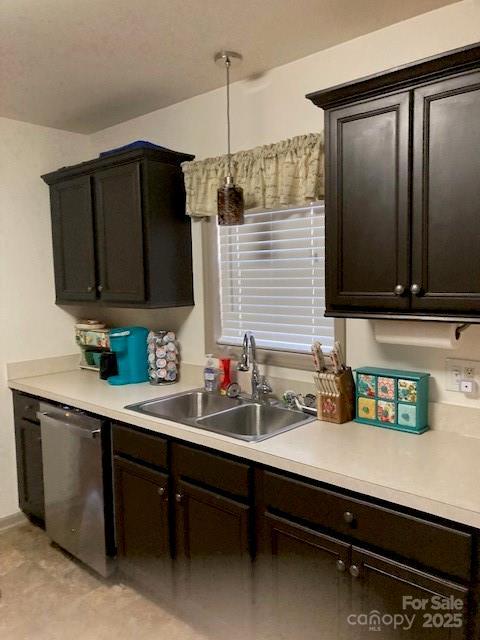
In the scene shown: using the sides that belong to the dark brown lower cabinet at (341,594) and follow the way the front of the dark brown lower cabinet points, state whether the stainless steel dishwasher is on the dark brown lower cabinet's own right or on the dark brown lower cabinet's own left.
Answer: on the dark brown lower cabinet's own right

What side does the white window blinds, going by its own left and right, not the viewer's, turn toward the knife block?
left

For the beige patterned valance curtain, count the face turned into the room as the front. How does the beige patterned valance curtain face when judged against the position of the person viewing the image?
facing the viewer and to the left of the viewer

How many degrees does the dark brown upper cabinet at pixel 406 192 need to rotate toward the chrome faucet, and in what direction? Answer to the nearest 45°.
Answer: approximately 90° to its right

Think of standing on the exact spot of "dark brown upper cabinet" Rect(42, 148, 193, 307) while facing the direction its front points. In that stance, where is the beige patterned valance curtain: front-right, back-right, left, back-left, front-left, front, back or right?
left
